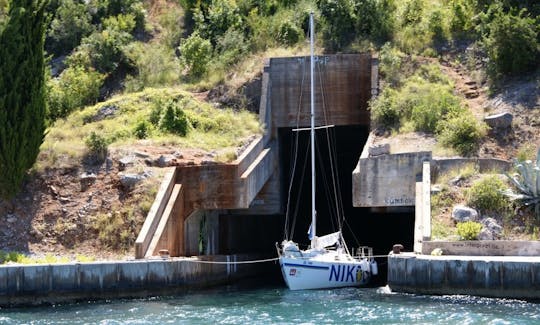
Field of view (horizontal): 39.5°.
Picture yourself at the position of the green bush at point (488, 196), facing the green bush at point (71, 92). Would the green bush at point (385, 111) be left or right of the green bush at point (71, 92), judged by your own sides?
right

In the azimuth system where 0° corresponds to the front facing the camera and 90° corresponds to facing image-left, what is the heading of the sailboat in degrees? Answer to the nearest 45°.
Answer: approximately 45°

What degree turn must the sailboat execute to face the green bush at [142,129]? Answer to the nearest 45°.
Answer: approximately 90° to its right

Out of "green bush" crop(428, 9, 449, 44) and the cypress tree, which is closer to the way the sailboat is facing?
the cypress tree
